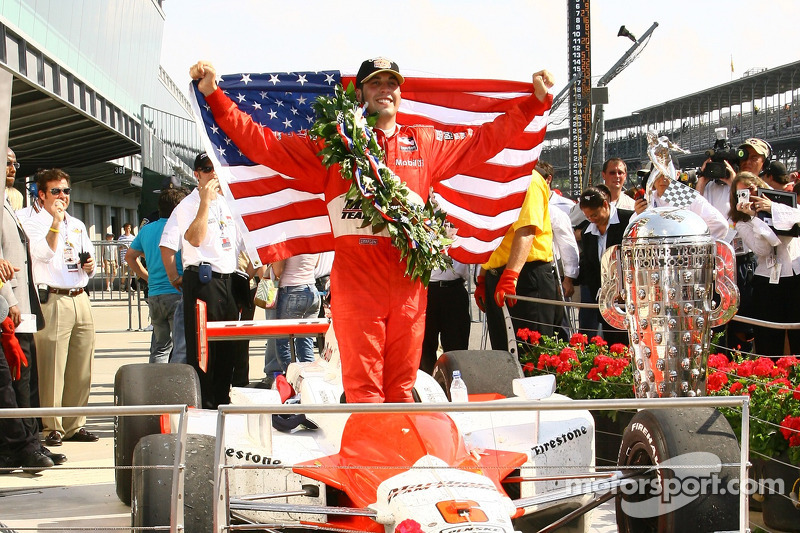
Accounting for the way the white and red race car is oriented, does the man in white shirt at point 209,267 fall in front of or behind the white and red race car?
behind

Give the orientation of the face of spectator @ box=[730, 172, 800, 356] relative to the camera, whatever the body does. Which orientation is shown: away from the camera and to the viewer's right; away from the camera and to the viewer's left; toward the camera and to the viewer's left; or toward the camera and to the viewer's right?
toward the camera and to the viewer's left

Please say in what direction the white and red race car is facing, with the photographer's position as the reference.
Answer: facing the viewer

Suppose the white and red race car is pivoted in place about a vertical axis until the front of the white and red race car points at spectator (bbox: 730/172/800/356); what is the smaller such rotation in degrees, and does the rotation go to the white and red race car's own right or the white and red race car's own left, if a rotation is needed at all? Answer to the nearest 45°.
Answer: approximately 135° to the white and red race car's own left

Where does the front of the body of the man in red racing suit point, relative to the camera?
toward the camera

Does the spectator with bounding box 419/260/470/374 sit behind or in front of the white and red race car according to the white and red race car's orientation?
behind

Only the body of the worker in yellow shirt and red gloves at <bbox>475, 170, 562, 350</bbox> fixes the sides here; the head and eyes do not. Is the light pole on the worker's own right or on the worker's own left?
on the worker's own right

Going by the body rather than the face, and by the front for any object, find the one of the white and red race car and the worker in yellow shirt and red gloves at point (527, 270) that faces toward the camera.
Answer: the white and red race car

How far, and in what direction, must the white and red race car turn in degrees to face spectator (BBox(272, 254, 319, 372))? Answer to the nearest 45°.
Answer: approximately 180°

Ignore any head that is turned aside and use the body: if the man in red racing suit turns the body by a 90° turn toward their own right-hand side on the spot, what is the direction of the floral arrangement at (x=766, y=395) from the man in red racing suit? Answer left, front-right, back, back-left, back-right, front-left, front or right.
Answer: back

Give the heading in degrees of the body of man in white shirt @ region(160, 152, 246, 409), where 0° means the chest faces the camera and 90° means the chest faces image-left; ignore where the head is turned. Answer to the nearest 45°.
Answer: approximately 315°
